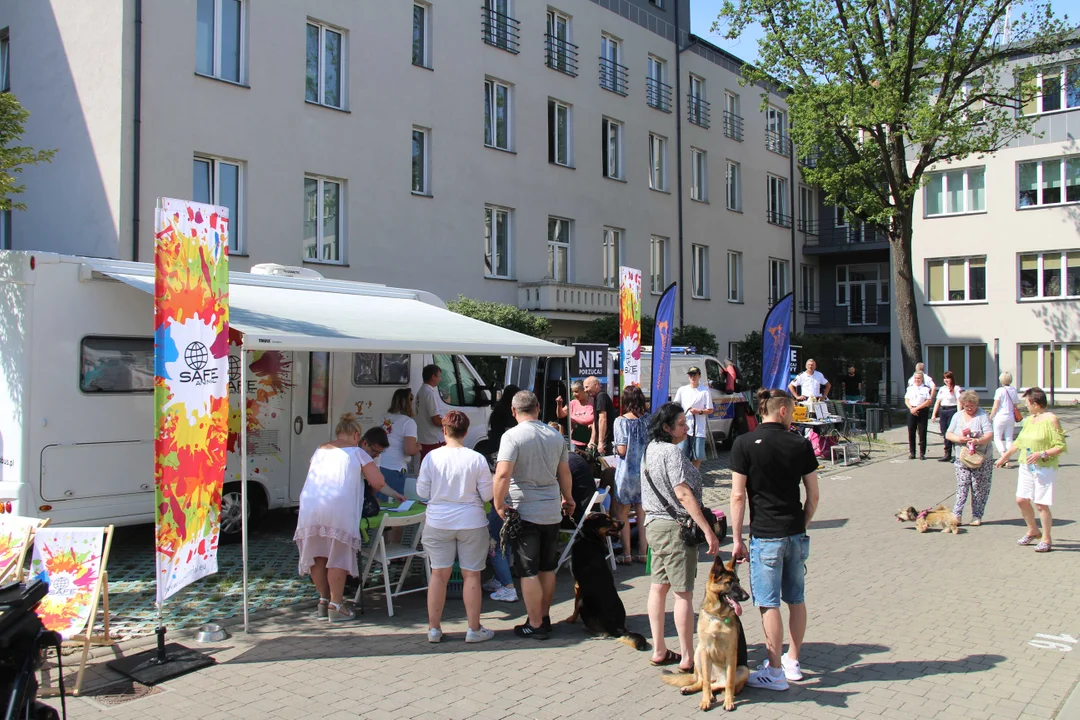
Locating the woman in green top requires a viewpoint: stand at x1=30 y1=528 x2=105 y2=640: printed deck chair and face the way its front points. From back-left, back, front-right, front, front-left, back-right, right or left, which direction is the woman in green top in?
left

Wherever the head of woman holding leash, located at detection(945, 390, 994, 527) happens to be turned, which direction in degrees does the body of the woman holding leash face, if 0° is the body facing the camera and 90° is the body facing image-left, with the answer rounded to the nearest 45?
approximately 0°

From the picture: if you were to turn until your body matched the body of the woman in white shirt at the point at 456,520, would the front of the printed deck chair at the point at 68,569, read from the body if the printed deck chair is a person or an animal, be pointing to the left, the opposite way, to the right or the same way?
the opposite way

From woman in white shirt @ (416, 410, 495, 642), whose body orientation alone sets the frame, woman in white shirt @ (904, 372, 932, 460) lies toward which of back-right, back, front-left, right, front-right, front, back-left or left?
front-right

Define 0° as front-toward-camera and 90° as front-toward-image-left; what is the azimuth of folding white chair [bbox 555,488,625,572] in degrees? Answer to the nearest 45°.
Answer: approximately 135°

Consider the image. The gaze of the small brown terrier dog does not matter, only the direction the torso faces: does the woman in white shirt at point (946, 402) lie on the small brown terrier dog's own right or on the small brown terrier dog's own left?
on the small brown terrier dog's own right

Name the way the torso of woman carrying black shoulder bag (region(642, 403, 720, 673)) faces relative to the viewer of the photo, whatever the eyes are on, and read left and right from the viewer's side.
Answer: facing away from the viewer and to the right of the viewer

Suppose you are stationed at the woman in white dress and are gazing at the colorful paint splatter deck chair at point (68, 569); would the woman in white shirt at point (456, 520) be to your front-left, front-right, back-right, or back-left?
back-left

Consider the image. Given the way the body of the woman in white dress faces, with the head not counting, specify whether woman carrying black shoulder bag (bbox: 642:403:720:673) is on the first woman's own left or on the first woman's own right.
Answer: on the first woman's own right
